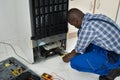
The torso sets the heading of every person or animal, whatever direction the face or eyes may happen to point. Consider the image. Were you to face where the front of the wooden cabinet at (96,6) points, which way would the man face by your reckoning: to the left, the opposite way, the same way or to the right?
to the right

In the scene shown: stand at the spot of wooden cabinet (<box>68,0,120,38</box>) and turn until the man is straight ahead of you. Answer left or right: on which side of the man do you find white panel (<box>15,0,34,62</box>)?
right

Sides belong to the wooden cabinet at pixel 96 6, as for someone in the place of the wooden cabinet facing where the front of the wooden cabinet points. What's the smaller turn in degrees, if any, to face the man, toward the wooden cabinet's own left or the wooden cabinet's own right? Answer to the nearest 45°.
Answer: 0° — it already faces them

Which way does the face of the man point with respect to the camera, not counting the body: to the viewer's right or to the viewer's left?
to the viewer's left

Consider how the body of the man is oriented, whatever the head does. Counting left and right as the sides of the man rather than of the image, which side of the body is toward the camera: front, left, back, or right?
left

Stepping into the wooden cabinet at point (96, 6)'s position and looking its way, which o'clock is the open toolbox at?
The open toolbox is roughly at 1 o'clock from the wooden cabinet.

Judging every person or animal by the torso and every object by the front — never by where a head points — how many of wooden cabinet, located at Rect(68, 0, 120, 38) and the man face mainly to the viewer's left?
1

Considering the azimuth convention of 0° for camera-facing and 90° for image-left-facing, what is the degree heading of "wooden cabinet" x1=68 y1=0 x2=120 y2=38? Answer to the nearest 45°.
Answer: approximately 0°

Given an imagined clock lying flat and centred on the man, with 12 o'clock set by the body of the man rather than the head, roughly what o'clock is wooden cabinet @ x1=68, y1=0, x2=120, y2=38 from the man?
The wooden cabinet is roughly at 3 o'clock from the man.
